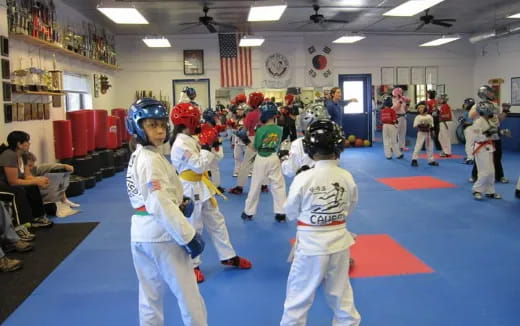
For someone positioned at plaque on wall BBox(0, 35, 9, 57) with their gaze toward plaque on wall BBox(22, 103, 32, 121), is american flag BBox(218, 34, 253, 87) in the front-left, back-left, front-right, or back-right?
front-right

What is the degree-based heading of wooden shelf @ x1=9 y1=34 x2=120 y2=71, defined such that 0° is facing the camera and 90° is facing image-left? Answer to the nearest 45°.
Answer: approximately 315°

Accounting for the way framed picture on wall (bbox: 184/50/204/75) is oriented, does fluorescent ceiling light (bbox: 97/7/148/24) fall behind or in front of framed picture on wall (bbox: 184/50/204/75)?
in front

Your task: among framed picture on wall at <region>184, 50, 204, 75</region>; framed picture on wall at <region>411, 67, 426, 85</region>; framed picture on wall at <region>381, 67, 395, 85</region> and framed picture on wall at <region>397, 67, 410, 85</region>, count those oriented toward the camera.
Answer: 4

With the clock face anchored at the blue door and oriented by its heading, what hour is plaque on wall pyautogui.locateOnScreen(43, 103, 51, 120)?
The plaque on wall is roughly at 1 o'clock from the blue door.

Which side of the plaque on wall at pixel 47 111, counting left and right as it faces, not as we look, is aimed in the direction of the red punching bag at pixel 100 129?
left

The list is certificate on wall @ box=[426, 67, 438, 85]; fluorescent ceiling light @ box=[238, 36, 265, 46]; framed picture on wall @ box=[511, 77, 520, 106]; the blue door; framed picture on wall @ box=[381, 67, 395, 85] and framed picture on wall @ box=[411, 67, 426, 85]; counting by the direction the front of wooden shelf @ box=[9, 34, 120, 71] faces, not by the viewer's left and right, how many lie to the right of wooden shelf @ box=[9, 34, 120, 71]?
0

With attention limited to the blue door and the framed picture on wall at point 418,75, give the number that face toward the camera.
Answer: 2

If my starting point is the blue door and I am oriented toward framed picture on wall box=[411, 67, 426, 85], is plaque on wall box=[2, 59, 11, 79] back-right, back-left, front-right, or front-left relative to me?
back-right

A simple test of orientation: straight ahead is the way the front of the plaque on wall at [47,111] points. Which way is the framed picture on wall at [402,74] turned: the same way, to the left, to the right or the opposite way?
to the right

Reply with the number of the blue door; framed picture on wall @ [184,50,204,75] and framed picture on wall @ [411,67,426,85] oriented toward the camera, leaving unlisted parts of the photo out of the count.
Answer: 3

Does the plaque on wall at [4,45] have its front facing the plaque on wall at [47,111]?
no

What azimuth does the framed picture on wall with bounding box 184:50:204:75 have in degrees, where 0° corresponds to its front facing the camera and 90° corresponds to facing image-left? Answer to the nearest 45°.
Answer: approximately 0°

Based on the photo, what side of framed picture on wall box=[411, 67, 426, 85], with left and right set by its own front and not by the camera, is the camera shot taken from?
front

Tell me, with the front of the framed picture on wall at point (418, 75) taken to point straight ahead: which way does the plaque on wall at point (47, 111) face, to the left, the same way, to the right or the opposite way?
to the left

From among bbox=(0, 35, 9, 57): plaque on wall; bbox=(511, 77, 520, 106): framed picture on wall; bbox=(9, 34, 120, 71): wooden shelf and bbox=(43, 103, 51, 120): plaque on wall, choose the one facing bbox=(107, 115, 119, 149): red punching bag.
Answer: the framed picture on wall

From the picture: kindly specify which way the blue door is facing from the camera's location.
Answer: facing the viewer

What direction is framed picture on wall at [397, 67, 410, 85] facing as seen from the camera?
toward the camera
